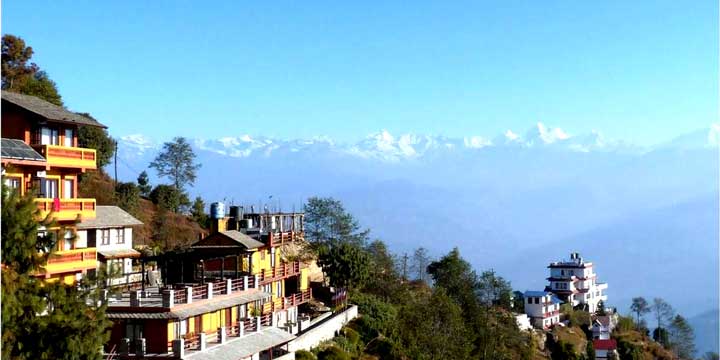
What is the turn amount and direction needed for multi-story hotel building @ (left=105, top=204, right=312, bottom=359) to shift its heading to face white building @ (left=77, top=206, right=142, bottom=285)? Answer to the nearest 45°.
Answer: approximately 180°

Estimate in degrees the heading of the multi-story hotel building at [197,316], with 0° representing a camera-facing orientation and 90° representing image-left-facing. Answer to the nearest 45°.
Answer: approximately 315°
